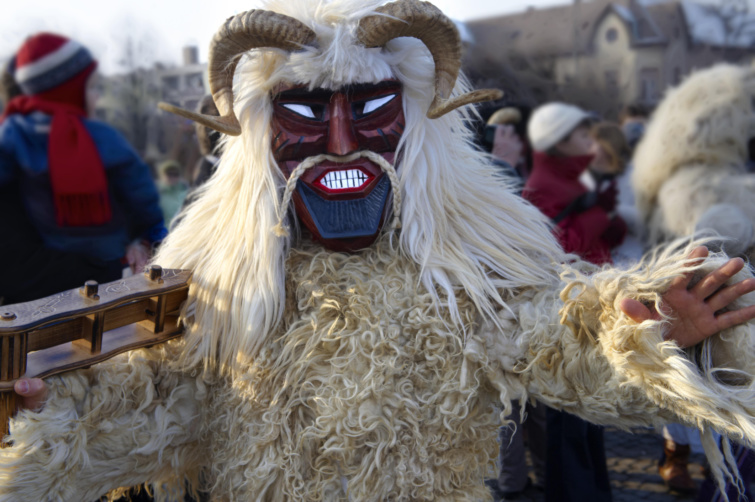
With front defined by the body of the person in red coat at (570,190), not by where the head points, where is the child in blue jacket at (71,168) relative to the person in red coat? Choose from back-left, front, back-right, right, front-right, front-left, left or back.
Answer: back-right

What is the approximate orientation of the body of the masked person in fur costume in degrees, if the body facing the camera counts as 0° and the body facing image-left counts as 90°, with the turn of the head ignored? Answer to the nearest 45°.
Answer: approximately 0°

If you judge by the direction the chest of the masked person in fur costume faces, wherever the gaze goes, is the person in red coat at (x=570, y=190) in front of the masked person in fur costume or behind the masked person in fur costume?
behind
